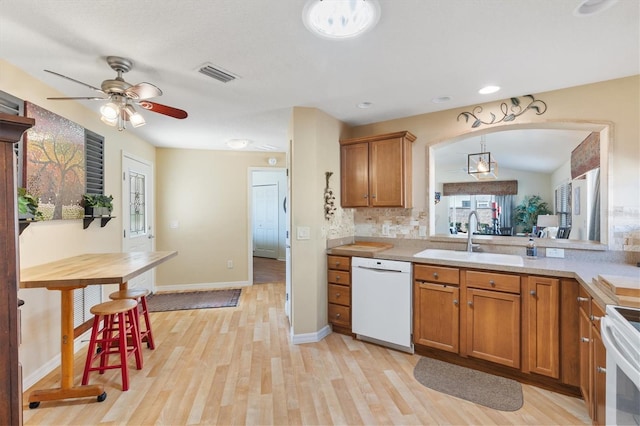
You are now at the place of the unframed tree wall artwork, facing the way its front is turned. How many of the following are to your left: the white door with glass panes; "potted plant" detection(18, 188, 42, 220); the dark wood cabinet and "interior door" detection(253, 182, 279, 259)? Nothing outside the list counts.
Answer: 2

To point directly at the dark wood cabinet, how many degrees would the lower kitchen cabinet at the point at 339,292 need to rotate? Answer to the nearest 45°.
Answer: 0° — it already faces it

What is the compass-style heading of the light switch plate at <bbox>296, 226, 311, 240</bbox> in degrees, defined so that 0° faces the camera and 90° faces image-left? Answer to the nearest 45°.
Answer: approximately 0°

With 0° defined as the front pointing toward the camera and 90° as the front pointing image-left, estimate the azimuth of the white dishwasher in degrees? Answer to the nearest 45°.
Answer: approximately 45°

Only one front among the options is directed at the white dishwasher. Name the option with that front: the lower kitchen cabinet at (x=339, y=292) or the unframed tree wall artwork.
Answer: the unframed tree wall artwork

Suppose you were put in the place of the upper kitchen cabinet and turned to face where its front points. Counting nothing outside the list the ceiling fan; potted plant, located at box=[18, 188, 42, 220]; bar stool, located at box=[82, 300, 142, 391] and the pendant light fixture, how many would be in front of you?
3

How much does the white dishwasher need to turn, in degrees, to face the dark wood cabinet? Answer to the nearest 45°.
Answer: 0° — it already faces it
